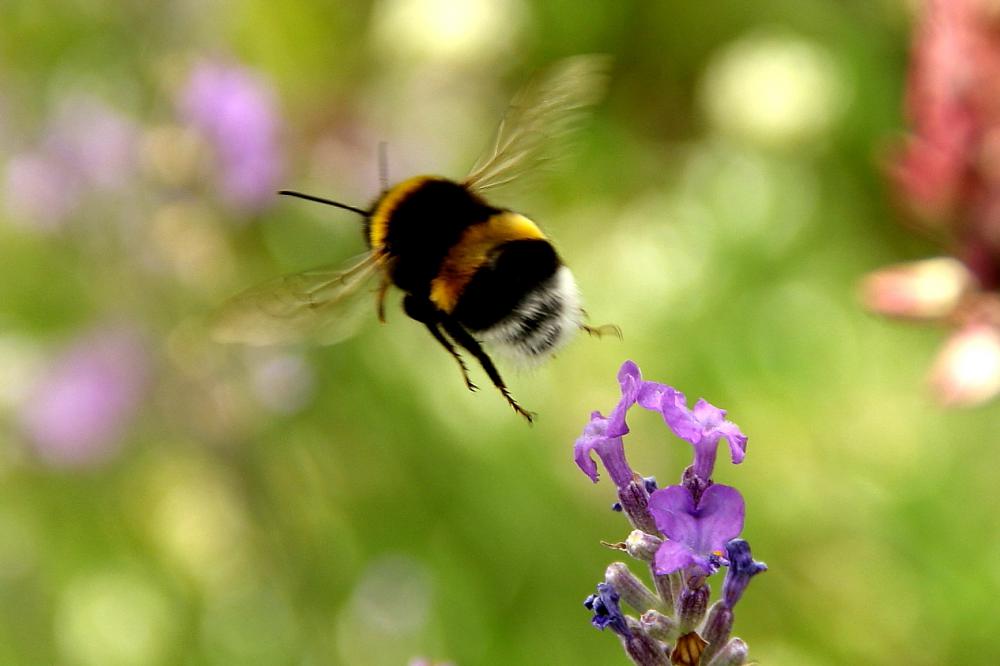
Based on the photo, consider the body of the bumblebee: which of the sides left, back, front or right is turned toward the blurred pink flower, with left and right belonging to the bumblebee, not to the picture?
right

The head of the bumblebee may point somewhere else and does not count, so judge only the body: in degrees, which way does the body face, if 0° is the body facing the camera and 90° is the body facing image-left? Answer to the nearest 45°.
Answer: approximately 135°

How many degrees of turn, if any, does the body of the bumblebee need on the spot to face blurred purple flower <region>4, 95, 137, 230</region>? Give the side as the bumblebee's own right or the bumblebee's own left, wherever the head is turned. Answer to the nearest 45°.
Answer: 0° — it already faces it

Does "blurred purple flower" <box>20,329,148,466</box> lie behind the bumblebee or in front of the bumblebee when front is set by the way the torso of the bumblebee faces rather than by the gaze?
in front

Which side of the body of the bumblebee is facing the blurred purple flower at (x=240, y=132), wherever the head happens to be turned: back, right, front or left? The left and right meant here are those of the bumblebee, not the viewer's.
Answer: front

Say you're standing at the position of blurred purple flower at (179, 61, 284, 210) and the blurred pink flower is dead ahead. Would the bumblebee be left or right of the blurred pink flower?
right

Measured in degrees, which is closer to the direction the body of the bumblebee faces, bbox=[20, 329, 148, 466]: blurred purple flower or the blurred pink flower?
the blurred purple flower

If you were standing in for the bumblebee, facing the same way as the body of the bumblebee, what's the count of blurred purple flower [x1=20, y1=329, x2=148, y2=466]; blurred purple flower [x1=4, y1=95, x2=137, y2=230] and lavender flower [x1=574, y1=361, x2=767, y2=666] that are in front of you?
2
